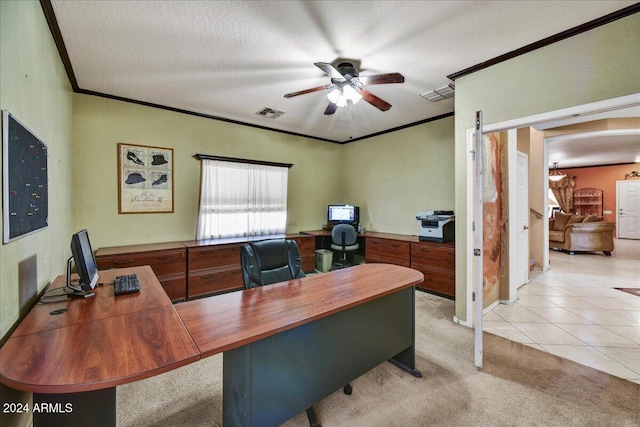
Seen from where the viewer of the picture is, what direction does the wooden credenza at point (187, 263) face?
facing the viewer and to the right of the viewer

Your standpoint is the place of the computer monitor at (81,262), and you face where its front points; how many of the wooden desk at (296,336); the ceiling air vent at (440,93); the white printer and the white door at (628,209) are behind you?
0

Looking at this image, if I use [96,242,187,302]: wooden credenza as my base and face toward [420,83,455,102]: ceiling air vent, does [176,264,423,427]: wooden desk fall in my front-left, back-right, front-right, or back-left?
front-right

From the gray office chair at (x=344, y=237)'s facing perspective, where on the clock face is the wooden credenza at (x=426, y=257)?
The wooden credenza is roughly at 4 o'clock from the gray office chair.

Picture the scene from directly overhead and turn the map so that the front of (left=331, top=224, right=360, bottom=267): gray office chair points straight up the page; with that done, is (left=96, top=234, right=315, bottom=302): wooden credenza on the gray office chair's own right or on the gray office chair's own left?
on the gray office chair's own left

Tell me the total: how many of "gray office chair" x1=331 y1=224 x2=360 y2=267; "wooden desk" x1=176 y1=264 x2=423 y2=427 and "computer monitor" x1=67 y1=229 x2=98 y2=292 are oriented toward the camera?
0

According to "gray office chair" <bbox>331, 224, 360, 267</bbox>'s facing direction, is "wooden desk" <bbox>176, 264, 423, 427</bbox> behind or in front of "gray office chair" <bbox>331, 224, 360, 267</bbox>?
behind

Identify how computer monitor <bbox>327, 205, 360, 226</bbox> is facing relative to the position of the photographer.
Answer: facing the viewer

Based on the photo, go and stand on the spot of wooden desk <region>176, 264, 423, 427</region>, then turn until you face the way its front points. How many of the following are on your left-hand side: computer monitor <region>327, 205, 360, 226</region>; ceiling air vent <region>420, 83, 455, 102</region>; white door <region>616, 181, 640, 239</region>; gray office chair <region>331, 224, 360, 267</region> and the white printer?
0

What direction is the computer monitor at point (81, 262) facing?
to the viewer's right

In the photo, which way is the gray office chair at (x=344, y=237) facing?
away from the camera

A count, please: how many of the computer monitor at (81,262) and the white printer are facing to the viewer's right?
1

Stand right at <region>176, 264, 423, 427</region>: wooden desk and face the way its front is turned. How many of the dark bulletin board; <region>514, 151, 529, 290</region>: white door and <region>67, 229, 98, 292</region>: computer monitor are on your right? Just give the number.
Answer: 1

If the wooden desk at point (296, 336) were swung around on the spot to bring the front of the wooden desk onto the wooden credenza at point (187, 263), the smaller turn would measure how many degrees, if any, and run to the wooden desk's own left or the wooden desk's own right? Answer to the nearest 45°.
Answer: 0° — it already faces it

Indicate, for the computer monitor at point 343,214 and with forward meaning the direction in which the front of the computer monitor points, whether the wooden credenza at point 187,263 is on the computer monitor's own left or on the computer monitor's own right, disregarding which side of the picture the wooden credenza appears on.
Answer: on the computer monitor's own right

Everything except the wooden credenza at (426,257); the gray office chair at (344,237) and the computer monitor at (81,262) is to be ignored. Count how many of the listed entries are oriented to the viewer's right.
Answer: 1

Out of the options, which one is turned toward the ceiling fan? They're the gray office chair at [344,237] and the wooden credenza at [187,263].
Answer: the wooden credenza

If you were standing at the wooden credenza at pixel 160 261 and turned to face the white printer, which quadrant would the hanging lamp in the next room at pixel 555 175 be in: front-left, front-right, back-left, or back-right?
front-left

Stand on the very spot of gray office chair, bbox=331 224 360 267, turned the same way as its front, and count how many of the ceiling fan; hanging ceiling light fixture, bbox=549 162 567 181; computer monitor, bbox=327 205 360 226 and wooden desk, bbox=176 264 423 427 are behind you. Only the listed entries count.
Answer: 2

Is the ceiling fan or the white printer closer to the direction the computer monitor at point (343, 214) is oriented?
the ceiling fan

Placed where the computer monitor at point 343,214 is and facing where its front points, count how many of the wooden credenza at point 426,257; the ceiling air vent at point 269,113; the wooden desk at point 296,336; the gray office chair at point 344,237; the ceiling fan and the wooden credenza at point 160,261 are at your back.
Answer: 0

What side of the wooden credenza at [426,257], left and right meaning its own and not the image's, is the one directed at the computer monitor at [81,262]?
front
